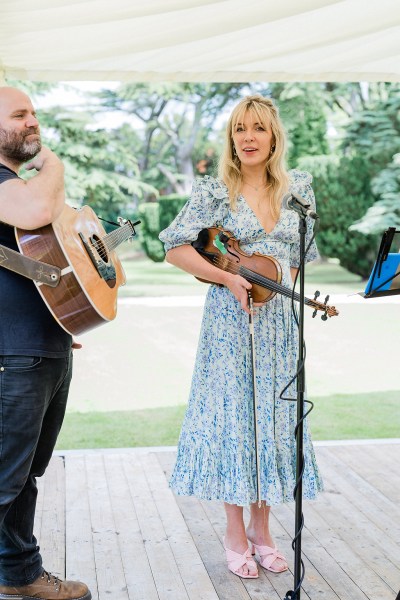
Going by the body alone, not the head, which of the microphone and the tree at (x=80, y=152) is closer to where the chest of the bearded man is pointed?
the microphone

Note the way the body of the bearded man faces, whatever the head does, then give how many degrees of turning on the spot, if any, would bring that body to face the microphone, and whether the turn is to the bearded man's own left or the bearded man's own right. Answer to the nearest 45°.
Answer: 0° — they already face it

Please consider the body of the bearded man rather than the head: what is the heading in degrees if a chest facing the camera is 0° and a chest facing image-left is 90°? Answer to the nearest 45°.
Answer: approximately 270°

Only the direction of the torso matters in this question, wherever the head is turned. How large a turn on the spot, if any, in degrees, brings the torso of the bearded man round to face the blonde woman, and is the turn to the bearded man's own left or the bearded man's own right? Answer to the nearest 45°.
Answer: approximately 45° to the bearded man's own left

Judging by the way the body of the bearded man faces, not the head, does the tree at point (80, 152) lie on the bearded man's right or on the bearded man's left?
on the bearded man's left
